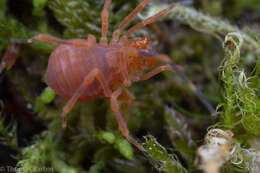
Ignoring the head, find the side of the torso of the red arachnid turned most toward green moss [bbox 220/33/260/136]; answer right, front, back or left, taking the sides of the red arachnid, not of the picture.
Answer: front

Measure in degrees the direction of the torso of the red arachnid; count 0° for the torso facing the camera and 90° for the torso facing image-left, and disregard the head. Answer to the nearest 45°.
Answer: approximately 270°
